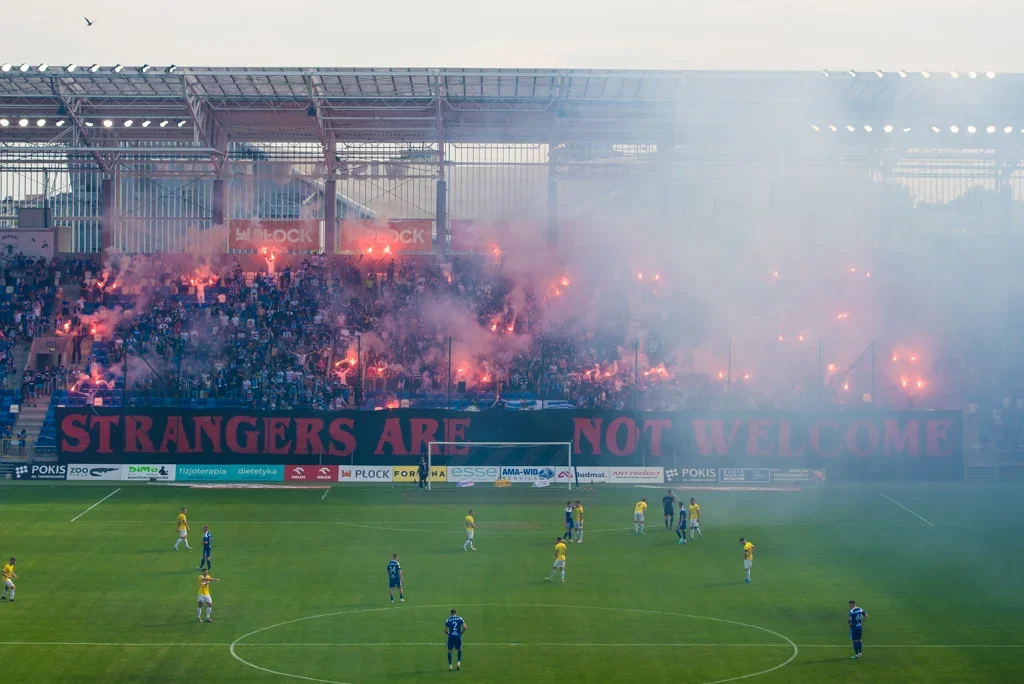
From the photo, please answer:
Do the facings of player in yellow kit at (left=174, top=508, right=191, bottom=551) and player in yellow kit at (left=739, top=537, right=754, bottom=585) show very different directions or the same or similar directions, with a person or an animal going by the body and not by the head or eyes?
very different directions

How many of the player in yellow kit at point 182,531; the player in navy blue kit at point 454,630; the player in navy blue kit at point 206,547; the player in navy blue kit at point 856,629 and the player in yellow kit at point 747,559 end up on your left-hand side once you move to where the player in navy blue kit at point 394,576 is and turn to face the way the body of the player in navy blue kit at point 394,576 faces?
2

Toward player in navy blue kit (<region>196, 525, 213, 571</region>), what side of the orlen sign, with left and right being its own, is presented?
front

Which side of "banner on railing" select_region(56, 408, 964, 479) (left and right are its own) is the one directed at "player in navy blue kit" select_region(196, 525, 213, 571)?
front

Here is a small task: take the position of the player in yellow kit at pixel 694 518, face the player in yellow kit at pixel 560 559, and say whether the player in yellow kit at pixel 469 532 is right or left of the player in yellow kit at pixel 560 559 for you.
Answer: right

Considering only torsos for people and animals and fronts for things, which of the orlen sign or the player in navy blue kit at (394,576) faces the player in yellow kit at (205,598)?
the orlen sign

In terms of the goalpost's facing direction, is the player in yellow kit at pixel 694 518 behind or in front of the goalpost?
in front

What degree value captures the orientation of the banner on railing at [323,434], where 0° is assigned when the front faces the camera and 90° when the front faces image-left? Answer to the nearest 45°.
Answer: approximately 0°

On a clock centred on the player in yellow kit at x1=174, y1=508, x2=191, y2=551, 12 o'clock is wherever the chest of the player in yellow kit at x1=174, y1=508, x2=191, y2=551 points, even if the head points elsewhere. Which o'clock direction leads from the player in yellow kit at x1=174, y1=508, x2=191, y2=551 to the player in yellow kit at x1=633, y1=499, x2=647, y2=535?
the player in yellow kit at x1=633, y1=499, x2=647, y2=535 is roughly at 12 o'clock from the player in yellow kit at x1=174, y1=508, x2=191, y2=551.

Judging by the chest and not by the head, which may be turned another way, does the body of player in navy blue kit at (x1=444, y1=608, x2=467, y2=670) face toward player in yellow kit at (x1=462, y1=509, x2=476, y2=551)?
yes

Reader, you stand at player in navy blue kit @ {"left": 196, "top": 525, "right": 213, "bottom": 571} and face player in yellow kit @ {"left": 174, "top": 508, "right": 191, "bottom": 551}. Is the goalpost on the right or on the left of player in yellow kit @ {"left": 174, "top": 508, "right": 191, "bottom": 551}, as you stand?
right

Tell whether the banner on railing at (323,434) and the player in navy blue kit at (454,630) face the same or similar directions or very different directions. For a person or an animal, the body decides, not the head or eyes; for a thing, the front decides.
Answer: very different directions

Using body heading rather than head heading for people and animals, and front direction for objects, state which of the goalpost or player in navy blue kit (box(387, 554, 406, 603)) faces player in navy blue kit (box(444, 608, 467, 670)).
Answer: the goalpost

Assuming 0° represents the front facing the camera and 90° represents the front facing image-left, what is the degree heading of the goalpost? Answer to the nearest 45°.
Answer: approximately 0°

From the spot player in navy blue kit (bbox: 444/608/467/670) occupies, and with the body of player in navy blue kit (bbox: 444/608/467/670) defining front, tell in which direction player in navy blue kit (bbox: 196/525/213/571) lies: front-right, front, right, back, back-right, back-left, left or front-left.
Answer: front-left
